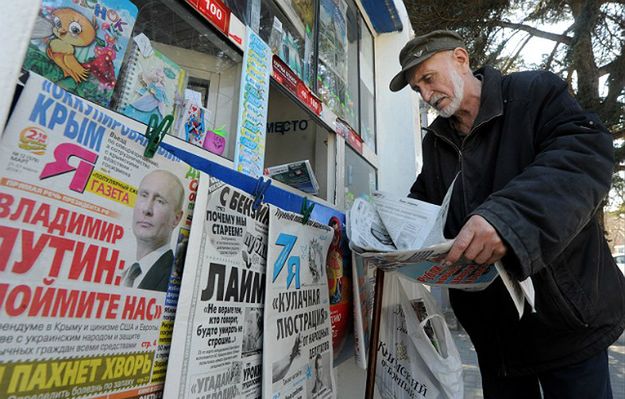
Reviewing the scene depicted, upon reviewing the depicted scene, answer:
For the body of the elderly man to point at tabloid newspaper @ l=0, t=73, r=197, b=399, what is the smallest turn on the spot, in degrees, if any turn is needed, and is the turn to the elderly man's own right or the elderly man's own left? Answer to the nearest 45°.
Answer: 0° — they already face it

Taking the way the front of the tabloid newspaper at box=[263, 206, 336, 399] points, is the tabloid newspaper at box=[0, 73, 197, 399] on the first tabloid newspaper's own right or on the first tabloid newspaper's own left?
on the first tabloid newspaper's own right

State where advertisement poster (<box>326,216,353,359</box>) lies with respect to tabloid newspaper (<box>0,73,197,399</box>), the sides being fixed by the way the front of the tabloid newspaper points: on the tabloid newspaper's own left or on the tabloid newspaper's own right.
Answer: on the tabloid newspaper's own left

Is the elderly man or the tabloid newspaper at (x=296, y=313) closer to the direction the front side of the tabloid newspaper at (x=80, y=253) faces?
the elderly man

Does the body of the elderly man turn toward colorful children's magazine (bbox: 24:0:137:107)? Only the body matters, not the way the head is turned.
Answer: yes

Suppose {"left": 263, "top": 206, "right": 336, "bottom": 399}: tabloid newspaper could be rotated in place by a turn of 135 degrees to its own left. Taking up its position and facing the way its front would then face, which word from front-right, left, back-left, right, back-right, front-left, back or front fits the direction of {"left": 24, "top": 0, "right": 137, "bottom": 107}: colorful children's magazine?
back-left
